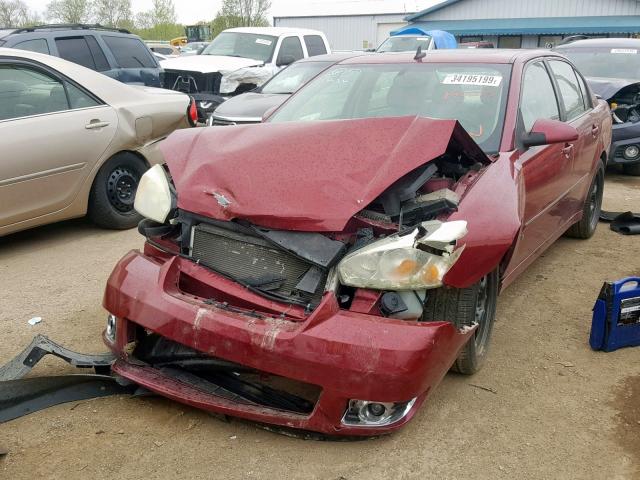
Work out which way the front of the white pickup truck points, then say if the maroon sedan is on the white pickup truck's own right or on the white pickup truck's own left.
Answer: on the white pickup truck's own left

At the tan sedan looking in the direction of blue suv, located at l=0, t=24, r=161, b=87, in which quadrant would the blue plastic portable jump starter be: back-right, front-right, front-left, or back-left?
back-right

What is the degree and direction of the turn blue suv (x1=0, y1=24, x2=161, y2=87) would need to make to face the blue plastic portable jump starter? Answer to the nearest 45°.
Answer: approximately 90° to its left

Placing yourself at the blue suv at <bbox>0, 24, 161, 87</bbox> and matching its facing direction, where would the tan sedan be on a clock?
The tan sedan is roughly at 9 o'clock from the blue suv.

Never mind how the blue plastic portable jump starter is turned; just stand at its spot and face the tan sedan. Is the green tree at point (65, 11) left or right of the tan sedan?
right

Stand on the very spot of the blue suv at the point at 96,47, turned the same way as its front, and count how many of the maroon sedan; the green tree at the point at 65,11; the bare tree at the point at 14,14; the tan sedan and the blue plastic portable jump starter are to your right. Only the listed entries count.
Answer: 2

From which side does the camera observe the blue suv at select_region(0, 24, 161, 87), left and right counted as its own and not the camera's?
left

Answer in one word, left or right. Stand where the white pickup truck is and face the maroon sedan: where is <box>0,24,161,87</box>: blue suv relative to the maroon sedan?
right

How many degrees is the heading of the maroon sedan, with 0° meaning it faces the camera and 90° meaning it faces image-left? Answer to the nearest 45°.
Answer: approximately 45°

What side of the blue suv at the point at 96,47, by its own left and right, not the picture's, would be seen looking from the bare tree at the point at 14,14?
right
